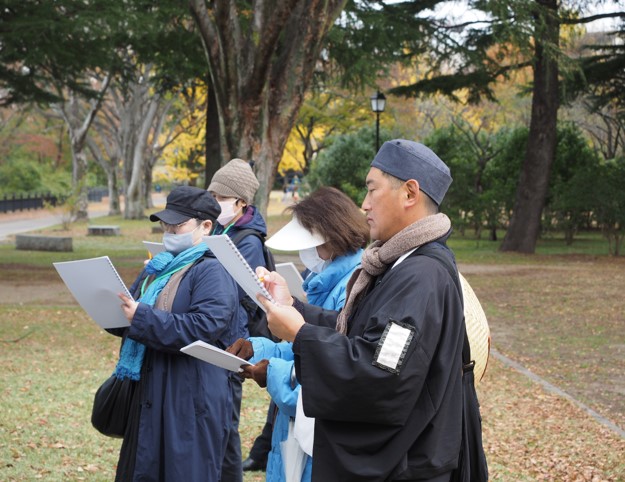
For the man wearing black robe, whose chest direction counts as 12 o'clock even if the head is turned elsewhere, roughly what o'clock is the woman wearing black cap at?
The woman wearing black cap is roughly at 2 o'clock from the man wearing black robe.

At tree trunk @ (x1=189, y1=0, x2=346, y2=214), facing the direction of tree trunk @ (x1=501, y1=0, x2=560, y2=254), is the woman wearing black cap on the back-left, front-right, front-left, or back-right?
back-right

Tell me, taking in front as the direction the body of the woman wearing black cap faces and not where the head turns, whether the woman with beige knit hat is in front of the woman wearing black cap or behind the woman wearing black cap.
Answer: behind

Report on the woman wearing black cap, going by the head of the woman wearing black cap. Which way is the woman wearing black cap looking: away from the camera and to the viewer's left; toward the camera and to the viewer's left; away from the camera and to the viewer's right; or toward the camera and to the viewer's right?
toward the camera and to the viewer's left

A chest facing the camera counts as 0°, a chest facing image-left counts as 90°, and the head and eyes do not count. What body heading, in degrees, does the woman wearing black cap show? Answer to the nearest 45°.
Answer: approximately 45°

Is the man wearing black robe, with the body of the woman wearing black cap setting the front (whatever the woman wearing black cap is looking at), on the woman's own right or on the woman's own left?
on the woman's own left

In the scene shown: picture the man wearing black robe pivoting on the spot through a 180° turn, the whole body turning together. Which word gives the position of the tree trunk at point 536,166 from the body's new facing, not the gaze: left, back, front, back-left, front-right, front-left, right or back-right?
left

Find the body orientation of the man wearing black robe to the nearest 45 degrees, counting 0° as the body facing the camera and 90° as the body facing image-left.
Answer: approximately 90°

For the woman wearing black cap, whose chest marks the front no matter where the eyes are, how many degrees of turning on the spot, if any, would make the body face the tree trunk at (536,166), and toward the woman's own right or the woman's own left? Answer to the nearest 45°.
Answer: approximately 180°

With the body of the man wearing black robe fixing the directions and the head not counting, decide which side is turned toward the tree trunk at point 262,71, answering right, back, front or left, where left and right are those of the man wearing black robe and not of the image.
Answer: right

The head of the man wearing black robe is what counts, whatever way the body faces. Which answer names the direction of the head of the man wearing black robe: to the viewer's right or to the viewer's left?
to the viewer's left
